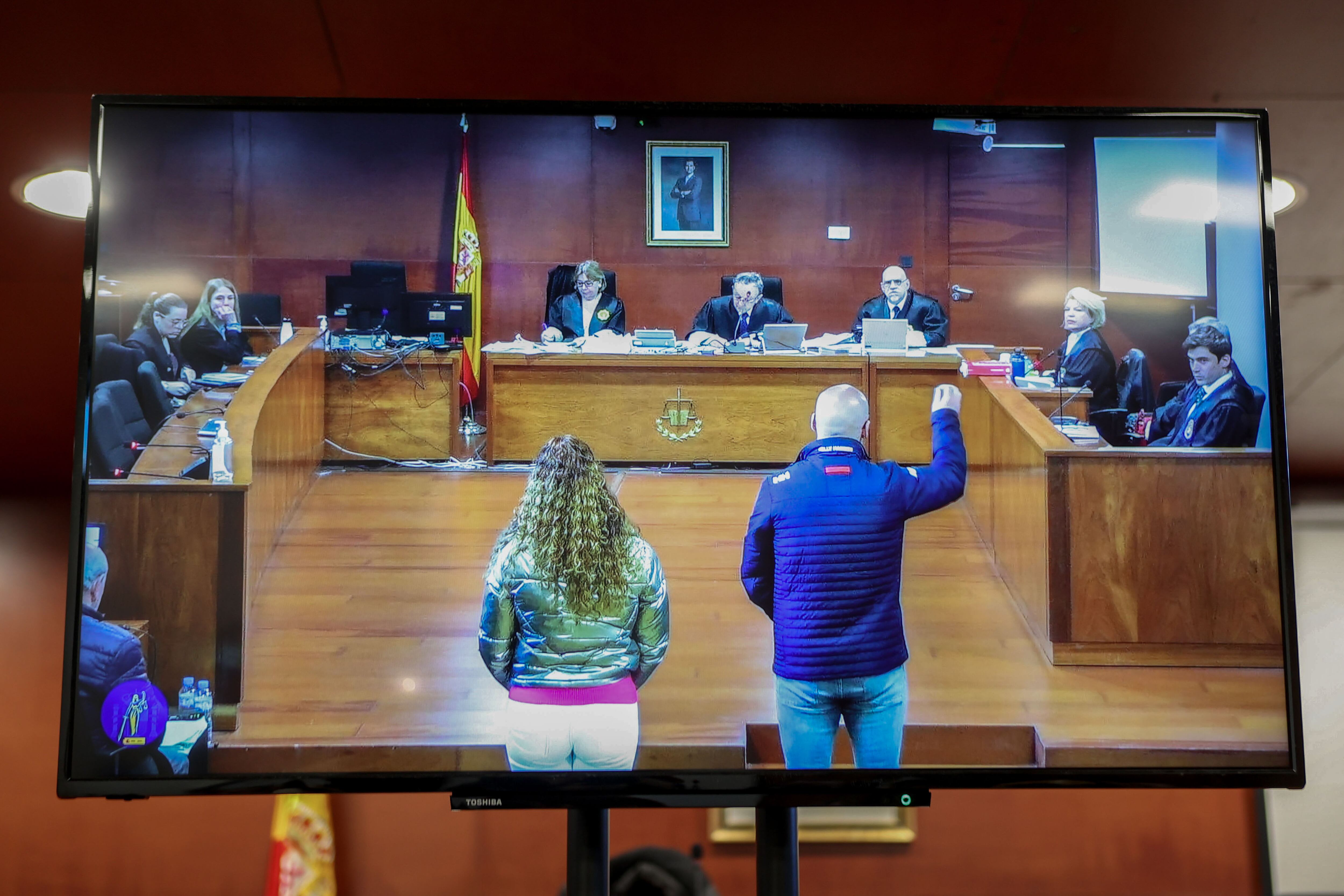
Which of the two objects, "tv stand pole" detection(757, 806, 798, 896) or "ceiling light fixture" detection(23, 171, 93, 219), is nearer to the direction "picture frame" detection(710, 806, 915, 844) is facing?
the tv stand pole

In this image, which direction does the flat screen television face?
toward the camera

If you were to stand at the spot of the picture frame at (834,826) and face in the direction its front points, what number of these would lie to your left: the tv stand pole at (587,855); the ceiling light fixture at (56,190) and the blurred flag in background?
0

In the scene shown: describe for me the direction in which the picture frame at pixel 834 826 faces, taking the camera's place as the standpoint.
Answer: facing the viewer

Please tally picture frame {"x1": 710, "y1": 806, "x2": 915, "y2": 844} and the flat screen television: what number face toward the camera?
2

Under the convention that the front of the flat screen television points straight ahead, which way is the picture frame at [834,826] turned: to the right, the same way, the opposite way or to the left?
the same way

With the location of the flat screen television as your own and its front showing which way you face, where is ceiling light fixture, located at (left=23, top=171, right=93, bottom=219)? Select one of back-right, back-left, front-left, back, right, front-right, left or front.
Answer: right

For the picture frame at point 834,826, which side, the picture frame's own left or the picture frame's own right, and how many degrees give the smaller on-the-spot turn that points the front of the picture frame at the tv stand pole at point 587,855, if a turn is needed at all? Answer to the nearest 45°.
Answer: approximately 45° to the picture frame's own right

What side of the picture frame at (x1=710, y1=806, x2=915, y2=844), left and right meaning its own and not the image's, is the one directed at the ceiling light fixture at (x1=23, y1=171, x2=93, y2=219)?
right

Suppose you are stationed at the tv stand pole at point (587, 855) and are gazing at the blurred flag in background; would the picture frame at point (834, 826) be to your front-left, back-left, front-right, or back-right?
back-right

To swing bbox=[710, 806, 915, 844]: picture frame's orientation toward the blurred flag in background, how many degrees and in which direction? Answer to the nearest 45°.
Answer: approximately 90° to its right

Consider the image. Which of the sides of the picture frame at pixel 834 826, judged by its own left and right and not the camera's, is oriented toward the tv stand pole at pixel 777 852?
front
